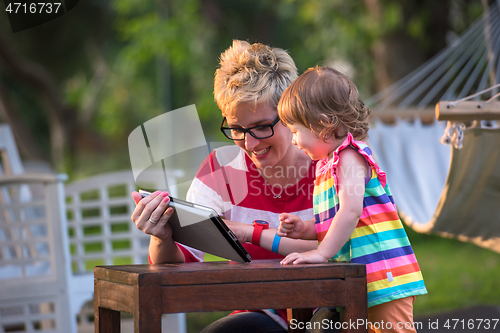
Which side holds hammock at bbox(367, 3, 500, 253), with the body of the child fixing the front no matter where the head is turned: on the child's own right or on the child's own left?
on the child's own right

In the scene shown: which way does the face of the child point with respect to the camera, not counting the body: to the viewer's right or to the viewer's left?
to the viewer's left

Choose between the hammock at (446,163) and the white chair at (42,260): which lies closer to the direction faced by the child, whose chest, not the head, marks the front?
the white chair

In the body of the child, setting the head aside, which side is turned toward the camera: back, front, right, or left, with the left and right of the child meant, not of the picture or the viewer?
left

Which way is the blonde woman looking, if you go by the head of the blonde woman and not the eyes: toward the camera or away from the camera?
toward the camera
